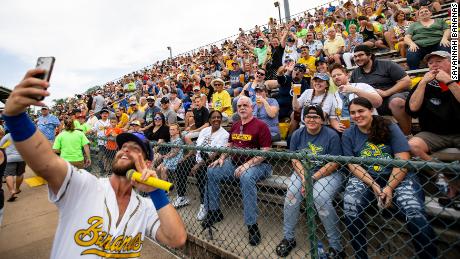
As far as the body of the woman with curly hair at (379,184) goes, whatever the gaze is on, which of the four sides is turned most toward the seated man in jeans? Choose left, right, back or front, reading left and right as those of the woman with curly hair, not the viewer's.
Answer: right

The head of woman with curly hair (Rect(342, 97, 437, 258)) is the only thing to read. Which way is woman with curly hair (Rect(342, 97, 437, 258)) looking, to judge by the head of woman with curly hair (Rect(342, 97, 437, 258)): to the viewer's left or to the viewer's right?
to the viewer's left

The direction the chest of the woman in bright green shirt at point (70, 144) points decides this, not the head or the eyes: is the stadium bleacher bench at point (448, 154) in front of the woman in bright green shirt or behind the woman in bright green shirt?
behind

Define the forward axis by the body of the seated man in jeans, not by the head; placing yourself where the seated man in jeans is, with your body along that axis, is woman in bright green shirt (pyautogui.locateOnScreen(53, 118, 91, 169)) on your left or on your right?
on your right

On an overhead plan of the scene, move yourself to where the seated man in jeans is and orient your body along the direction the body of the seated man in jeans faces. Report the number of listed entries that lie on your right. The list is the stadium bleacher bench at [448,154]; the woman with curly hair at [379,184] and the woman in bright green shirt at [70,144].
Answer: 1

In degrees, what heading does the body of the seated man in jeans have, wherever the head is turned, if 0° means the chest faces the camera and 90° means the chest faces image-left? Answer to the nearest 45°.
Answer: approximately 45°
